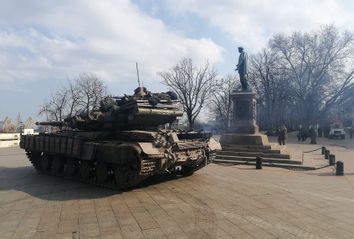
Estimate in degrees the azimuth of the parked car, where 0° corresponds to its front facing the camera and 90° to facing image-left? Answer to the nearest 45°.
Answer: approximately 0°

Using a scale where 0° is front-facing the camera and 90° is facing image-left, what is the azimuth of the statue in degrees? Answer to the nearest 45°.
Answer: approximately 90°

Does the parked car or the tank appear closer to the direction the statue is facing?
the tank

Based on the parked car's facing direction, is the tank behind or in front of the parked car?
in front
